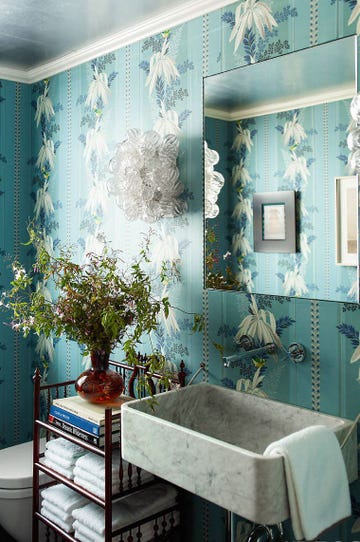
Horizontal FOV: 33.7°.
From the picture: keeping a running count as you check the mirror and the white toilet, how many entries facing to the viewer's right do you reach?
0

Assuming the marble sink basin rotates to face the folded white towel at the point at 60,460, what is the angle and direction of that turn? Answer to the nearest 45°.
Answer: approximately 90° to its right

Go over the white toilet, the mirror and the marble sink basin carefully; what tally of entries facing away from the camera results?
0

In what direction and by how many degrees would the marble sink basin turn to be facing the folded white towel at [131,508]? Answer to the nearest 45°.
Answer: approximately 90° to its right

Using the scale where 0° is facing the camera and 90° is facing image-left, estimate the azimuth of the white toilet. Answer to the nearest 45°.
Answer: approximately 45°

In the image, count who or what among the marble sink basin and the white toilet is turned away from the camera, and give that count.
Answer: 0

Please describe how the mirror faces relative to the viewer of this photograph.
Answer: facing the viewer and to the left of the viewer
